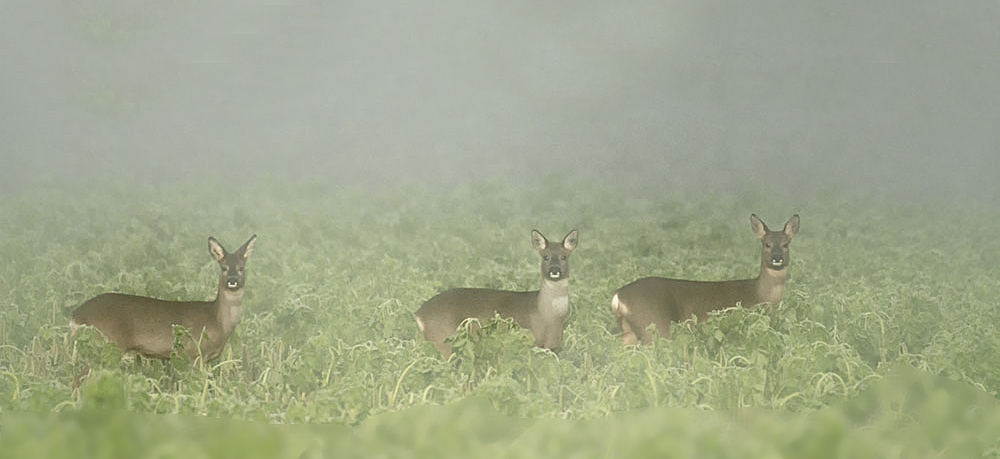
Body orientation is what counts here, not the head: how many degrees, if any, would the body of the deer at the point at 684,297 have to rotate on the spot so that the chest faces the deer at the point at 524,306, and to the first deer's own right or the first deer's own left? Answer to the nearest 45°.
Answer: approximately 135° to the first deer's own right

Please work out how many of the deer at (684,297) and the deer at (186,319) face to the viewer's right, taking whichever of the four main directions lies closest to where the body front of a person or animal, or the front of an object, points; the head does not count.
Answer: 2

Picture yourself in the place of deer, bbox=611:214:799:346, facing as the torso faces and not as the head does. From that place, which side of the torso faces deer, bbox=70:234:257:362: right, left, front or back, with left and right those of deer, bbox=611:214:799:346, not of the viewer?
back

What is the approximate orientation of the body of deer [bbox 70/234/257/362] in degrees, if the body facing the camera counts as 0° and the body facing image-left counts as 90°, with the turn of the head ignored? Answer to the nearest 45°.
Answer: approximately 270°

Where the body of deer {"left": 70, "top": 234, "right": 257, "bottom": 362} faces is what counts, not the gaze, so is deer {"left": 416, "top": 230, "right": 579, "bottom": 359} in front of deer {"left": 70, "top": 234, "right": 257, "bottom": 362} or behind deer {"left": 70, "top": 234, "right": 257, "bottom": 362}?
in front

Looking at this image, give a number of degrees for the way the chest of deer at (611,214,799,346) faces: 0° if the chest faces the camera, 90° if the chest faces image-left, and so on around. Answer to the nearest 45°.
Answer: approximately 270°

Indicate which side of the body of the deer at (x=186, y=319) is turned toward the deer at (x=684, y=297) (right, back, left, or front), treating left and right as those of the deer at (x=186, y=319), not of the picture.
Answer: front
